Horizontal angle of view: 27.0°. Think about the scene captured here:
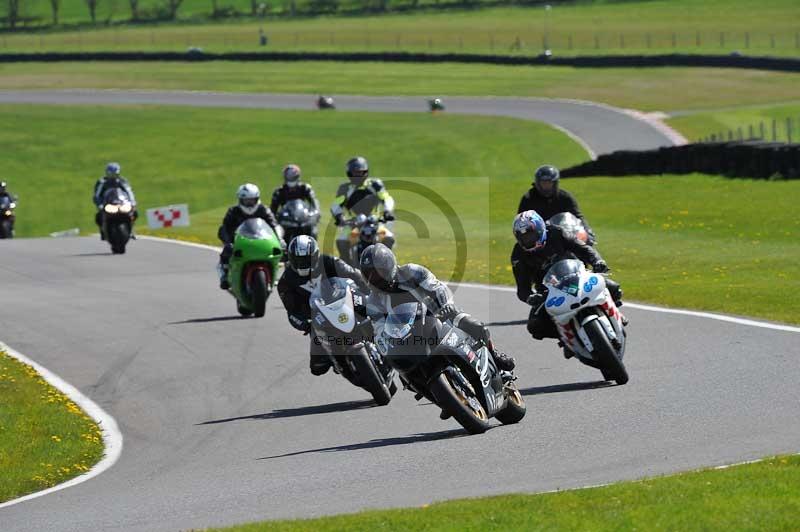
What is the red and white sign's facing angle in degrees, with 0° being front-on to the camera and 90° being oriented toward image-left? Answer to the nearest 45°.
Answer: approximately 0°

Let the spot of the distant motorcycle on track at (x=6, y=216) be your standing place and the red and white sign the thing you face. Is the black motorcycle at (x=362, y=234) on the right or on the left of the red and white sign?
right

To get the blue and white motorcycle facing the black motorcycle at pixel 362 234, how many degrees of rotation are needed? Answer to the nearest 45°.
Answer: approximately 180°

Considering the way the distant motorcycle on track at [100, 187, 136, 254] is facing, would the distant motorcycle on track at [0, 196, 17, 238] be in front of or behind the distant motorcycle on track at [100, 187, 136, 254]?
behind

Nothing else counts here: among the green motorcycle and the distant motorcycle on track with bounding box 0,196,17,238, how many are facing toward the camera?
2

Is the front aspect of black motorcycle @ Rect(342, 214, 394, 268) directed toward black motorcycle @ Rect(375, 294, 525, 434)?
yes

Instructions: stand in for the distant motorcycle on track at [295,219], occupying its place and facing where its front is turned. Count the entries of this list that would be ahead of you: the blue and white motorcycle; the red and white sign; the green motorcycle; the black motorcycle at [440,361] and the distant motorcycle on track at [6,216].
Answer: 3

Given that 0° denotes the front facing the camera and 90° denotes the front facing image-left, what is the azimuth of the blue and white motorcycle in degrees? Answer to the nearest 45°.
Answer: approximately 0°

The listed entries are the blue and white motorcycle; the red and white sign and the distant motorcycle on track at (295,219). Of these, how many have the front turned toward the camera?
3
